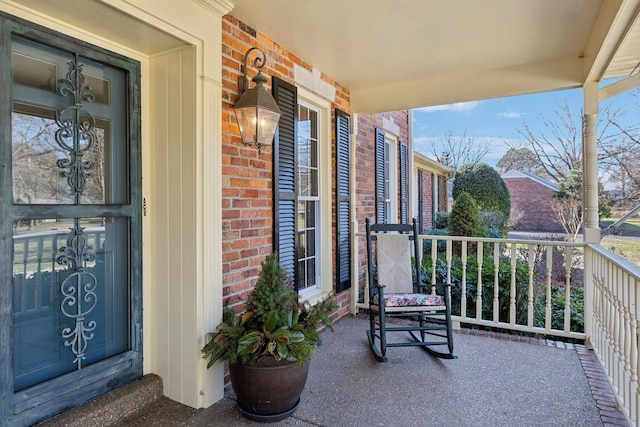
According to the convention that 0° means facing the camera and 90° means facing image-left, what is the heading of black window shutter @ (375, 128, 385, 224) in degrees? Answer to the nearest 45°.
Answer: approximately 315°

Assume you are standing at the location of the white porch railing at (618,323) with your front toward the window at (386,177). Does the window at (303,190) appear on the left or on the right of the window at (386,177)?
left

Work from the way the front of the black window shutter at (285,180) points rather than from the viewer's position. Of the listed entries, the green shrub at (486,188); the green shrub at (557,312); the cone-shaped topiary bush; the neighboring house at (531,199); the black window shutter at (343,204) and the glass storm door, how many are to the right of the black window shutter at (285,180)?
1

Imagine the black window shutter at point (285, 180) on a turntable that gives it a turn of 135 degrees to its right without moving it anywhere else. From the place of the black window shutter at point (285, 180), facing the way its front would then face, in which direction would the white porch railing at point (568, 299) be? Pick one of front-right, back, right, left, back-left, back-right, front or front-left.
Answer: back

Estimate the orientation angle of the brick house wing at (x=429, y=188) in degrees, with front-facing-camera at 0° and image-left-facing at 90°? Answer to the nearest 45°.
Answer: approximately 315°

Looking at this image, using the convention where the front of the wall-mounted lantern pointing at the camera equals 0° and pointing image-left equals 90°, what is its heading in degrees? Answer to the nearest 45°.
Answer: approximately 315°

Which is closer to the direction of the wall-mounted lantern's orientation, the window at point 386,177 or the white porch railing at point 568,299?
the white porch railing

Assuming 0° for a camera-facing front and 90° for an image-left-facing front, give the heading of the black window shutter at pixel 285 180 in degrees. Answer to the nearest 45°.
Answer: approximately 315°

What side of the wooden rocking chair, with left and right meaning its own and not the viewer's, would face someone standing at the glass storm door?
right

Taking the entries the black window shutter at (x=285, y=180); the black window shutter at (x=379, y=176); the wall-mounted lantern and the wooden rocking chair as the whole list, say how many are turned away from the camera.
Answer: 0

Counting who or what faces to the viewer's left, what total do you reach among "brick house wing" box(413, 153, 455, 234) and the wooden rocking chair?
0

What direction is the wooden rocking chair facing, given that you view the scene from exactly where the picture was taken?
facing the viewer and to the right of the viewer

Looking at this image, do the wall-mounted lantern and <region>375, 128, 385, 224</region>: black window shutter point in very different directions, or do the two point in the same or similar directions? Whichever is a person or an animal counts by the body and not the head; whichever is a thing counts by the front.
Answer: same or similar directions

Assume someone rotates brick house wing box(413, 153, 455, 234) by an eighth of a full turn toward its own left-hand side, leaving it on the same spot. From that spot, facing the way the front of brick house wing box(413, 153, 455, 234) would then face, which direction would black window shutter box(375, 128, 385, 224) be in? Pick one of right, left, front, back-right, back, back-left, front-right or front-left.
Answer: right

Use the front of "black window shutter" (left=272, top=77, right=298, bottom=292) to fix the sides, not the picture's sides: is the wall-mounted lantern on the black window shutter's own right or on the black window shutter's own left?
on the black window shutter's own right

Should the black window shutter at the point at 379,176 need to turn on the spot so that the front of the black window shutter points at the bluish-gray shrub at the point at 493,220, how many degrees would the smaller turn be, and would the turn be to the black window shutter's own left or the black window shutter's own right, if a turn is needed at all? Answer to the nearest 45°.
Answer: approximately 90° to the black window shutter's own left
